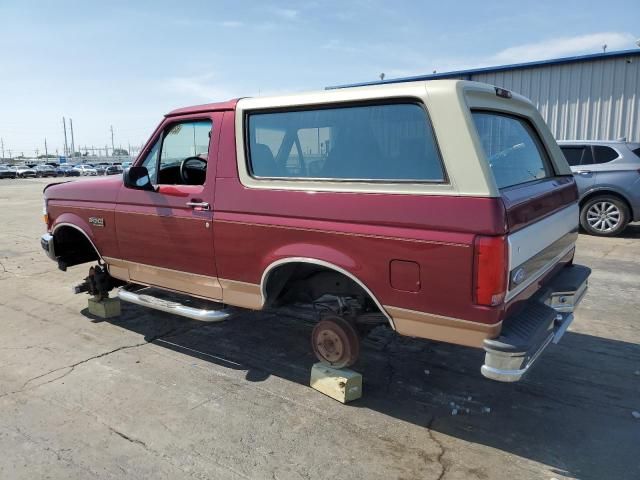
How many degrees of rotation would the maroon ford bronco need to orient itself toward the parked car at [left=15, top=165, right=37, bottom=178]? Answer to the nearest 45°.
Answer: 0° — it already faces it

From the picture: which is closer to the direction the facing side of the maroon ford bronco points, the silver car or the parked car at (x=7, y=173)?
the parked car

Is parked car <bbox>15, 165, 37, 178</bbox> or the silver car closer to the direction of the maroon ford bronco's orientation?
the parked car

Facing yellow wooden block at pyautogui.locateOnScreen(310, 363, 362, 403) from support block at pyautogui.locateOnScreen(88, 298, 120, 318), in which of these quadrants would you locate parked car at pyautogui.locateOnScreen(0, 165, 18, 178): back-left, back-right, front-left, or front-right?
back-left

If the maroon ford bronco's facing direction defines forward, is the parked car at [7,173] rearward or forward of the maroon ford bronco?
forward

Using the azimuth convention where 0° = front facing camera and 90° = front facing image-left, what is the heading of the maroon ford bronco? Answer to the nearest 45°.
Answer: approximately 135°

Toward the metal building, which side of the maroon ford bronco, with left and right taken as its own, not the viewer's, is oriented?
right

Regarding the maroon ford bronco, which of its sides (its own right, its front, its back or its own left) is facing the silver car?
right
